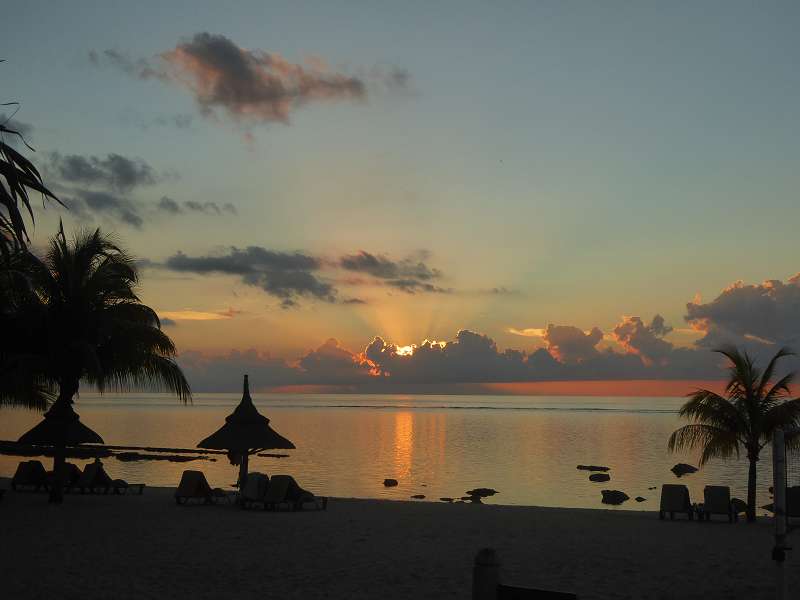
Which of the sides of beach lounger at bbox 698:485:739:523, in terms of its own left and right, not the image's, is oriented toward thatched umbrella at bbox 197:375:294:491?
left

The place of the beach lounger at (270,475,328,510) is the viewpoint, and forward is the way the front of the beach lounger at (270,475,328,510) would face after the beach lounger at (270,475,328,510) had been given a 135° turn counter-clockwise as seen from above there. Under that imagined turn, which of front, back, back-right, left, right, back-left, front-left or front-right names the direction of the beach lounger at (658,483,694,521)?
back-right

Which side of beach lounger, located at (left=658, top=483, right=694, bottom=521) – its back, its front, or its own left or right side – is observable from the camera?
back

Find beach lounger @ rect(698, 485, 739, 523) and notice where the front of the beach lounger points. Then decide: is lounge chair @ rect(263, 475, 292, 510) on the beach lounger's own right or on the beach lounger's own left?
on the beach lounger's own left

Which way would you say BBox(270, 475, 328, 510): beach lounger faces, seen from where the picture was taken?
facing to the right of the viewer

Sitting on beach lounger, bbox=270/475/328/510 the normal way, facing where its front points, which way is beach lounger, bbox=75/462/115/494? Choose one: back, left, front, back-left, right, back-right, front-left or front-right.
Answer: back-left

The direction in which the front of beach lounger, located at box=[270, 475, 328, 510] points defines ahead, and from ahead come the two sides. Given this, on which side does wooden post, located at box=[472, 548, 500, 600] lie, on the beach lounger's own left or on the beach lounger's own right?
on the beach lounger's own right

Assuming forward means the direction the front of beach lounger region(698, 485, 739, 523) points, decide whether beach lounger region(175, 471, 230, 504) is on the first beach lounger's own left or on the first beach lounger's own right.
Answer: on the first beach lounger's own left

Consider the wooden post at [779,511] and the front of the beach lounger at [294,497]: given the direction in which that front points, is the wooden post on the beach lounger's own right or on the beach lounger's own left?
on the beach lounger's own right

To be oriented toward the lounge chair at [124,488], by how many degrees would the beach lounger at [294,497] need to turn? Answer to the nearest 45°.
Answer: approximately 135° to its left

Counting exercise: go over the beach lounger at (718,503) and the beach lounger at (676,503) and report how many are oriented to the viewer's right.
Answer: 0

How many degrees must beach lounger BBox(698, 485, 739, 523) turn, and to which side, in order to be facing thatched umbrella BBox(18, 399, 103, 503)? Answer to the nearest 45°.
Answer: approximately 90° to its left

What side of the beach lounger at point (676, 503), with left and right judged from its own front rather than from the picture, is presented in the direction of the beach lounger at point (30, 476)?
left

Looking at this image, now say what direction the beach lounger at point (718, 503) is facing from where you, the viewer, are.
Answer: facing away from the viewer
